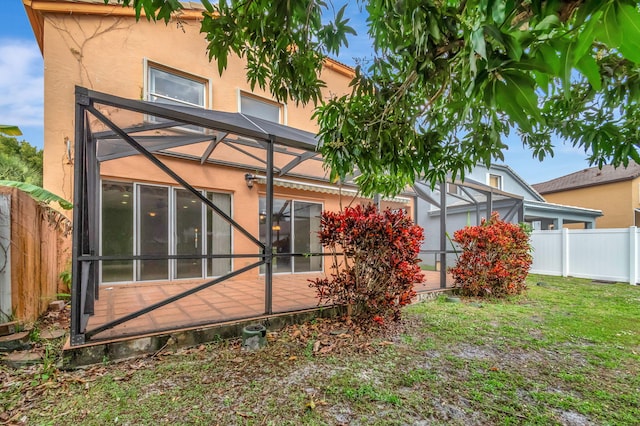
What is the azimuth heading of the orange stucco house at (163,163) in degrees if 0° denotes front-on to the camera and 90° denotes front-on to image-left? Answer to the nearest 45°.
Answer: approximately 135°

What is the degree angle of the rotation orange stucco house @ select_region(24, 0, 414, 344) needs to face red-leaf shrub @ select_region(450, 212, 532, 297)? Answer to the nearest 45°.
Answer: approximately 135° to its right

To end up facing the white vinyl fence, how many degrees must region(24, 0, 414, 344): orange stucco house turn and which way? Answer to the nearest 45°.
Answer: approximately 135° to its right

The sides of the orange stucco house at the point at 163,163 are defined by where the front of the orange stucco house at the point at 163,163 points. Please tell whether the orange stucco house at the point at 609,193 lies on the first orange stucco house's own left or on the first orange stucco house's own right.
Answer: on the first orange stucco house's own right

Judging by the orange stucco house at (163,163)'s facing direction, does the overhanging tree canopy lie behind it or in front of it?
behind

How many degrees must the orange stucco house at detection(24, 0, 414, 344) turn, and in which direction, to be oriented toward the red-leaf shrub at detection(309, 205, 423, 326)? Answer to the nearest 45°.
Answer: approximately 180°

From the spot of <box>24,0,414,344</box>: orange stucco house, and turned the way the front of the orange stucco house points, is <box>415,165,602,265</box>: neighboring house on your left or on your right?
on your right
